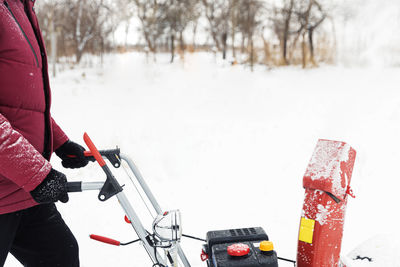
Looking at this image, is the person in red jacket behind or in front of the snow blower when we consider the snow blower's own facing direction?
behind

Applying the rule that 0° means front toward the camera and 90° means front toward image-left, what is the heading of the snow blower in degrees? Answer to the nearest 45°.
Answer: approximately 270°

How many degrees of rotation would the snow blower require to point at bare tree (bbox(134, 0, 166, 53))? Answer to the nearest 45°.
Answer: approximately 90° to its left

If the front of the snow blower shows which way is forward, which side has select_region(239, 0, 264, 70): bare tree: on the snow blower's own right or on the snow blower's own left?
on the snow blower's own left

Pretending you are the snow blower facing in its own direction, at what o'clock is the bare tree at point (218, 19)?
The bare tree is roughly at 9 o'clock from the snow blower.
